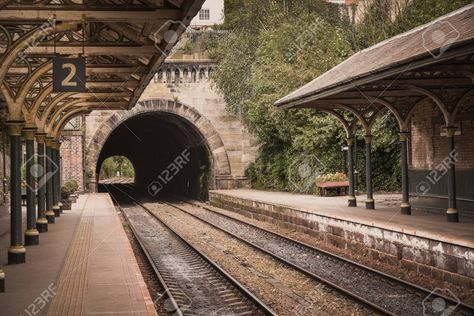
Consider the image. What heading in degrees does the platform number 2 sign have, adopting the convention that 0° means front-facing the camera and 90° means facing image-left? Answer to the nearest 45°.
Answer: approximately 0°

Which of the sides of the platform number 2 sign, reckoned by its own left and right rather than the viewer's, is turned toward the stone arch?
back

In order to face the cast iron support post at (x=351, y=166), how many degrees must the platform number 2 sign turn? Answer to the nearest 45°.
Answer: approximately 135° to its left

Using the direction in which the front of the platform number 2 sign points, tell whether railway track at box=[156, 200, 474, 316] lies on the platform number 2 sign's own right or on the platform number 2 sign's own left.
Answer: on the platform number 2 sign's own left

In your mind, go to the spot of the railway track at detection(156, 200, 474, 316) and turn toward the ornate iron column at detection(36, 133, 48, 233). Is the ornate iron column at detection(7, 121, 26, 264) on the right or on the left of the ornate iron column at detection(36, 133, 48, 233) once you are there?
left

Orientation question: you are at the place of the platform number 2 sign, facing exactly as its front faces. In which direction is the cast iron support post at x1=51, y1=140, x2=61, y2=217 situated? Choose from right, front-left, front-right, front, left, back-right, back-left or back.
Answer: back

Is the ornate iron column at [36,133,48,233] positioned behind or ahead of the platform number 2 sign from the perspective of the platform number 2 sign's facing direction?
behind

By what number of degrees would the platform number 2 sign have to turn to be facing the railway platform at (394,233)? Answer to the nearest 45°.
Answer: approximately 90° to its left

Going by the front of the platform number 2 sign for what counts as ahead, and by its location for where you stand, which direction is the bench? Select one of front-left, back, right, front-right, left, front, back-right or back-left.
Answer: back-left
